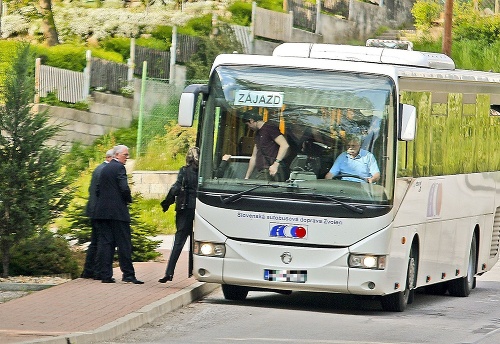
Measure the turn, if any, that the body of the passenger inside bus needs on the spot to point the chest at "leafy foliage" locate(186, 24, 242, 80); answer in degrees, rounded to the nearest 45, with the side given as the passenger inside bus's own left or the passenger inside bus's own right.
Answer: approximately 135° to the passenger inside bus's own right

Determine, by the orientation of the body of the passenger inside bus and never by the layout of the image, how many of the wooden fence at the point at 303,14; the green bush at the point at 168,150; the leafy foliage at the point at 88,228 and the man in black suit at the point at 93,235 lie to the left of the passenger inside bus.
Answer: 0

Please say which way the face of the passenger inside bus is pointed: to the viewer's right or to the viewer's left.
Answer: to the viewer's left

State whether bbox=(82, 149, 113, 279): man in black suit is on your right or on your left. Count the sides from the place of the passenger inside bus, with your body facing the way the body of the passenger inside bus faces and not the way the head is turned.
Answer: on your right

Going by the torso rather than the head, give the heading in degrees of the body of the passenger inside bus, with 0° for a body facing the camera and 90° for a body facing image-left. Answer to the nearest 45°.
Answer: approximately 45°

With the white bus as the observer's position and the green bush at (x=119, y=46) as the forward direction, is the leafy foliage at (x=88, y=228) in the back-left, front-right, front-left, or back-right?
front-left

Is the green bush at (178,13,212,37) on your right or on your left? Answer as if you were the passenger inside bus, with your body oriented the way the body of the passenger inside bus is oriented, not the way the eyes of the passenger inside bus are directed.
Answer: on your right

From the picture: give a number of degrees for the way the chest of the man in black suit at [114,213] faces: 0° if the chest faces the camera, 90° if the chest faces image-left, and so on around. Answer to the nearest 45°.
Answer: approximately 225°

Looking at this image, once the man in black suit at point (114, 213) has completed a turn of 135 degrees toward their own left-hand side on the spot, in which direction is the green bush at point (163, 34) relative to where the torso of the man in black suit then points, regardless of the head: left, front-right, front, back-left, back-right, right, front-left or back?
right

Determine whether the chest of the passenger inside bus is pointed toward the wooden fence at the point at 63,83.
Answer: no

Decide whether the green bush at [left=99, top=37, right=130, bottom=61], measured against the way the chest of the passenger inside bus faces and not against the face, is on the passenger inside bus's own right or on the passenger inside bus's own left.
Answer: on the passenger inside bus's own right

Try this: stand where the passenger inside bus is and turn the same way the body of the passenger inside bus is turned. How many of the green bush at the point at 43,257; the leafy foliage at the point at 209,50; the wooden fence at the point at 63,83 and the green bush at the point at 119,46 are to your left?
0

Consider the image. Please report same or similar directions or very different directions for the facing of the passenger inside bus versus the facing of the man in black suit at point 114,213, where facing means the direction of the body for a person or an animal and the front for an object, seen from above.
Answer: very different directions

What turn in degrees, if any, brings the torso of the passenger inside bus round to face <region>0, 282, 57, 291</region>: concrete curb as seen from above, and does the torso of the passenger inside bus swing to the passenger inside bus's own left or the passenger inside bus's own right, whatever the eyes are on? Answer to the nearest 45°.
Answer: approximately 45° to the passenger inside bus's own right

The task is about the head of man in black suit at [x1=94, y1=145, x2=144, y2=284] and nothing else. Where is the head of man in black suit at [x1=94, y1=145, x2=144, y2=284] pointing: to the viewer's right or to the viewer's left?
to the viewer's right
